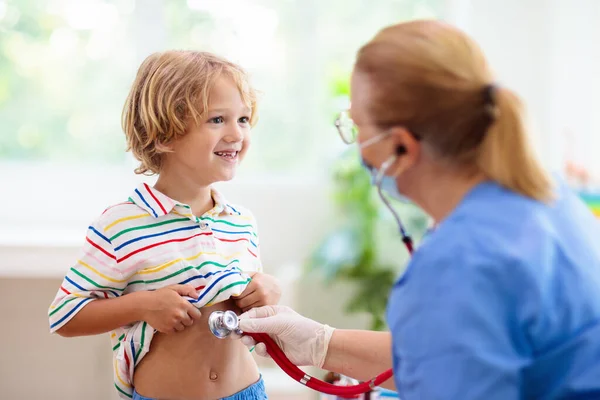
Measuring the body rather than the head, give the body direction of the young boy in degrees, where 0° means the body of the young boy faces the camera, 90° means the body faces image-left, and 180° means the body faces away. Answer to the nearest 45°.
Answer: approximately 315°

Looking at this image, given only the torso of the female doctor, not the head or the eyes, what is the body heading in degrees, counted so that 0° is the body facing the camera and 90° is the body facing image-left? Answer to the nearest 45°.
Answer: approximately 135°
